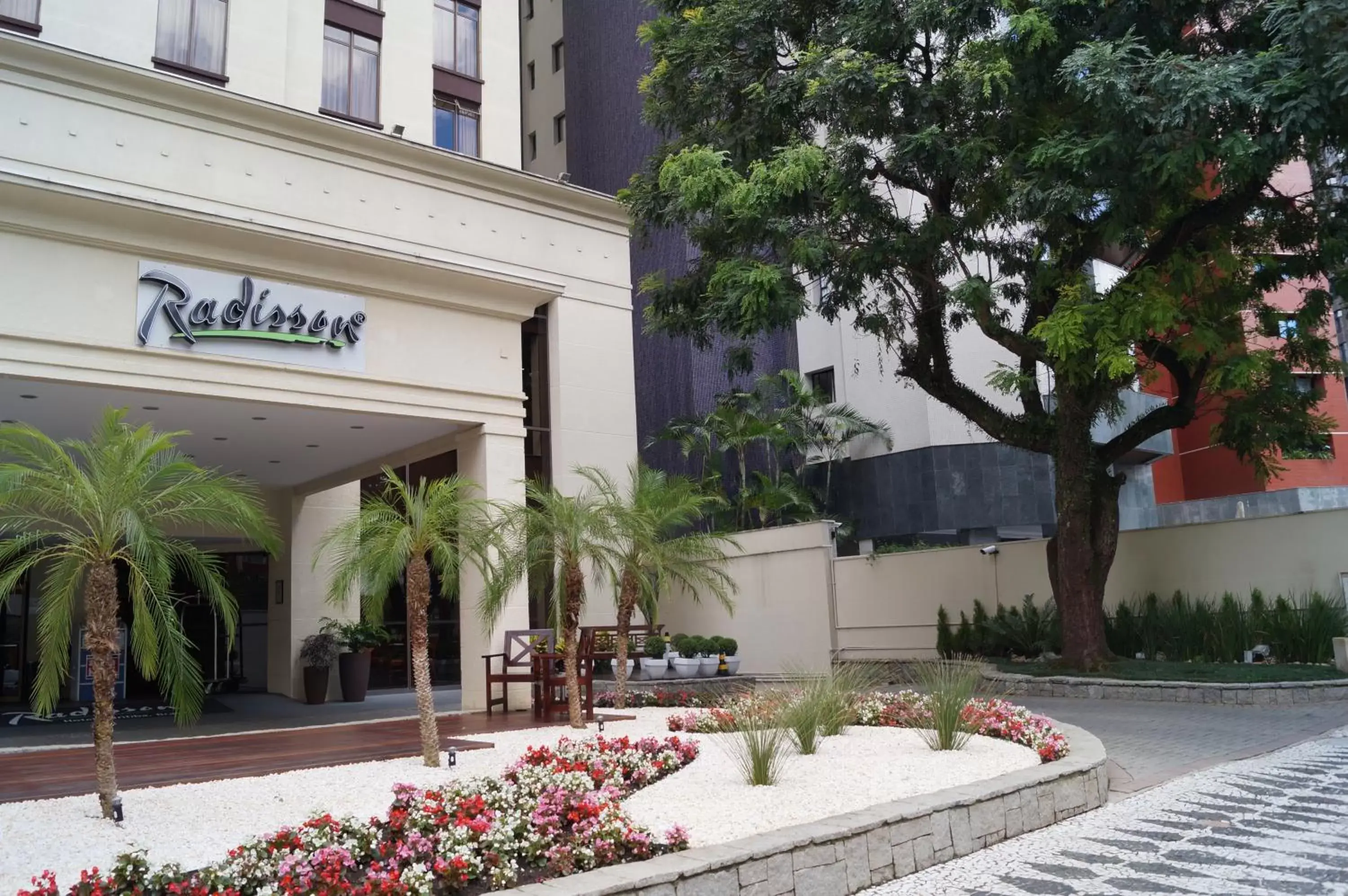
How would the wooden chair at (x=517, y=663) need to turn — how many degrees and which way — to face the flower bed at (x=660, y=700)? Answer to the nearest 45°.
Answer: approximately 135° to its left

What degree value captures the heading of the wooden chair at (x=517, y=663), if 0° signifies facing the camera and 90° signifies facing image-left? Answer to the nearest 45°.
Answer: approximately 45°

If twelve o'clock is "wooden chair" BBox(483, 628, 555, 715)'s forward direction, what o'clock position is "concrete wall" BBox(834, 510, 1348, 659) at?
The concrete wall is roughly at 7 o'clock from the wooden chair.

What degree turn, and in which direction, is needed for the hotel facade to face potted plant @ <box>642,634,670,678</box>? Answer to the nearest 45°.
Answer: approximately 90° to its left

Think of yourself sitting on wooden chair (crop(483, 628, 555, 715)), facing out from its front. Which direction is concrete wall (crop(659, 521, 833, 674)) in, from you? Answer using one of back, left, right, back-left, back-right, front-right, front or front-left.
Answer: back

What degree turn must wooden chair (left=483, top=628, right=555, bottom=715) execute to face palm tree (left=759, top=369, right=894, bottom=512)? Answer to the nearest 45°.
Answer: approximately 180°
